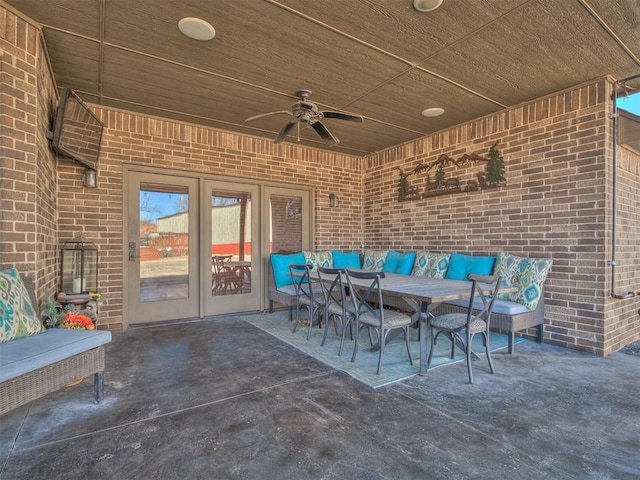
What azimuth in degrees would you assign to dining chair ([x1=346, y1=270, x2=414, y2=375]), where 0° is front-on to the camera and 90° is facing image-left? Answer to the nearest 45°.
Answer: approximately 225°

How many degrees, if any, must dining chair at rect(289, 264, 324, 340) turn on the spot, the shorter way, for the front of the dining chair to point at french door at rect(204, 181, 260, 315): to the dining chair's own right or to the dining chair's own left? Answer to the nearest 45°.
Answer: approximately 90° to the dining chair's own left

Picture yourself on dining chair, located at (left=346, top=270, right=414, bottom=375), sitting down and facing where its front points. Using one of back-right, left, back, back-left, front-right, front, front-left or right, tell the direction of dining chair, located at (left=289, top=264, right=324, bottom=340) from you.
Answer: left

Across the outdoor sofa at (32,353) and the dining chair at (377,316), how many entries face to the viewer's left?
0

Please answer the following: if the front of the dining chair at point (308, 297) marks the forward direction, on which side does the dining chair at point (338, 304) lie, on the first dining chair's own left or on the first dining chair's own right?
on the first dining chair's own right

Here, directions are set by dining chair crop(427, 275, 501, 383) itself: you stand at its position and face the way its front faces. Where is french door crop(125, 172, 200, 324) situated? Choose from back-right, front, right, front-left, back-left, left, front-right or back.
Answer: front-left

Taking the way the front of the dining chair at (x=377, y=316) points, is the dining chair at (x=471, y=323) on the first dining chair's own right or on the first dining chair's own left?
on the first dining chair's own right

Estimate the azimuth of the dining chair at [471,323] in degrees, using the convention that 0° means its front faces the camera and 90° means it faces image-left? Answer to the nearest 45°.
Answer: approximately 135°

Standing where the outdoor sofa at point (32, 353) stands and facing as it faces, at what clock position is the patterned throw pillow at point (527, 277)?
The patterned throw pillow is roughly at 11 o'clock from the outdoor sofa.

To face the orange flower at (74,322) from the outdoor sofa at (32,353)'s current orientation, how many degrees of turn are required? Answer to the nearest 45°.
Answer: approximately 90° to its left

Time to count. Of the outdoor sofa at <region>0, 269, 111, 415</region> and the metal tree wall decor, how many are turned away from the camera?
0

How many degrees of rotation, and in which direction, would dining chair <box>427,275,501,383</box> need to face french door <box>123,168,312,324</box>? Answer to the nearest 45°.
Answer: approximately 45° to its left

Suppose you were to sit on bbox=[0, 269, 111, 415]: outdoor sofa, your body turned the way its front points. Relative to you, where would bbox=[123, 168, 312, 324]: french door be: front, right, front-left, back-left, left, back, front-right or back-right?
left

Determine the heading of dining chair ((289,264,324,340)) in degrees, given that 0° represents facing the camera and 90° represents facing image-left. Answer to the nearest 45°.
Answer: approximately 225°

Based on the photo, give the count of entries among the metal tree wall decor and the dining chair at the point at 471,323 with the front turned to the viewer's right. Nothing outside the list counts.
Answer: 0

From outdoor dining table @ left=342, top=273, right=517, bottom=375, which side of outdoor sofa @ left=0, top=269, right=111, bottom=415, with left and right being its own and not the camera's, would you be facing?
front
